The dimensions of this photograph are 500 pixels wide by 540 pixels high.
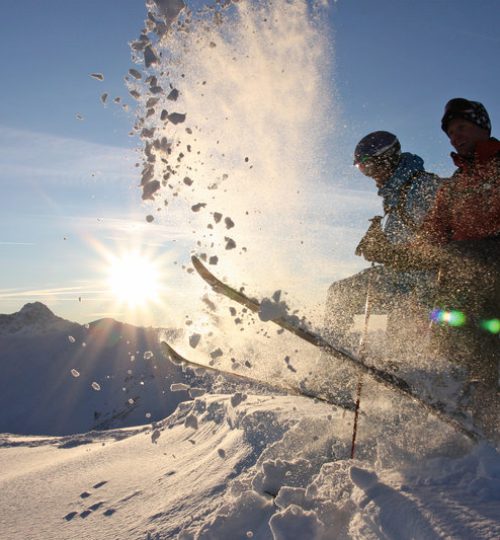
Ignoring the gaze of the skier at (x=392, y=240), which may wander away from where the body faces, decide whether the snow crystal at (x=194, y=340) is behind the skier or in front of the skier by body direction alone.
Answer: in front

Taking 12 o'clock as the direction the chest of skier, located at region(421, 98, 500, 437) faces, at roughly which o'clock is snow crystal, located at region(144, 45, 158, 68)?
The snow crystal is roughly at 1 o'clock from the skier.

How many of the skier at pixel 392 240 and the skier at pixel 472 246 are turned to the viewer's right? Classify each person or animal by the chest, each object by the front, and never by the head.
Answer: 0

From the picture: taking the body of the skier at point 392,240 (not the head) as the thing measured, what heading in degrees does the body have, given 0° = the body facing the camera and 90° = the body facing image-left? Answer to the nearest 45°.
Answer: approximately 90°

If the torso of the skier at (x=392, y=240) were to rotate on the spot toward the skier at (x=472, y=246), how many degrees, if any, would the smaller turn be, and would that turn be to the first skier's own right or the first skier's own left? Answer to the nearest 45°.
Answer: approximately 135° to the first skier's own left

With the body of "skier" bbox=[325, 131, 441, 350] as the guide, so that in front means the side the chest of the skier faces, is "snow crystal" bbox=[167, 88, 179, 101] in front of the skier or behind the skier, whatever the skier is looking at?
in front

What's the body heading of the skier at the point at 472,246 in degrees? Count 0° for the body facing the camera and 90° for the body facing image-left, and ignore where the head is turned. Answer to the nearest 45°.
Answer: approximately 45°

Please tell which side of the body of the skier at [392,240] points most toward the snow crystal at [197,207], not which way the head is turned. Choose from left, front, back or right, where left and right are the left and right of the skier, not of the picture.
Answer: front

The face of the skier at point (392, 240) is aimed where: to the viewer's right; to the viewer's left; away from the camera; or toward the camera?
to the viewer's left
